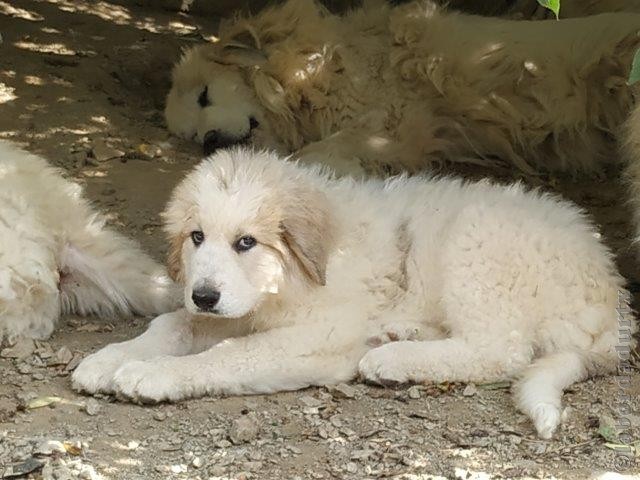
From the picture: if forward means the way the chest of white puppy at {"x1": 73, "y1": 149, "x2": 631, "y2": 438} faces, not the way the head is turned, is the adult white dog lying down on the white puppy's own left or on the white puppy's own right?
on the white puppy's own right

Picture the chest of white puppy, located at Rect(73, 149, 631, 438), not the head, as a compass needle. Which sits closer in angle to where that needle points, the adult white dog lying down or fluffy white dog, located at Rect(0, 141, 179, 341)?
the fluffy white dog

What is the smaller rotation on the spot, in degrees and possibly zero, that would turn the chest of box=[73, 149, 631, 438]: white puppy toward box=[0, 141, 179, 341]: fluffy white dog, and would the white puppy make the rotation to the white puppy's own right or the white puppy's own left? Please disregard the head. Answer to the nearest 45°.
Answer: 0° — it already faces it

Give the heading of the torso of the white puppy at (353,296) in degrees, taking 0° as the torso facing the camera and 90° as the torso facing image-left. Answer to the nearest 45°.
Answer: approximately 90°
